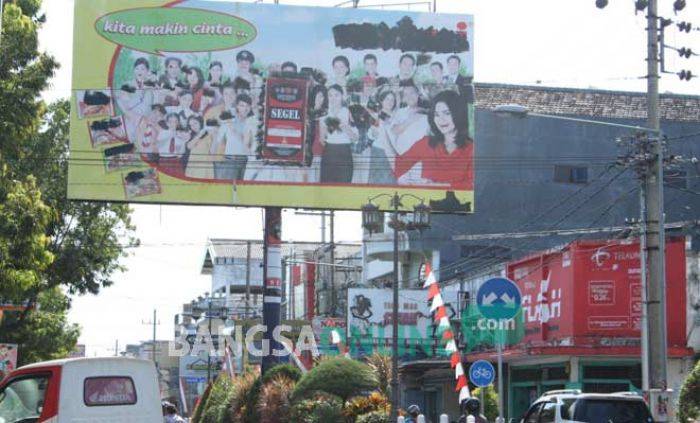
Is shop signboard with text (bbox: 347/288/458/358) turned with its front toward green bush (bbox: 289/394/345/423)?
yes
